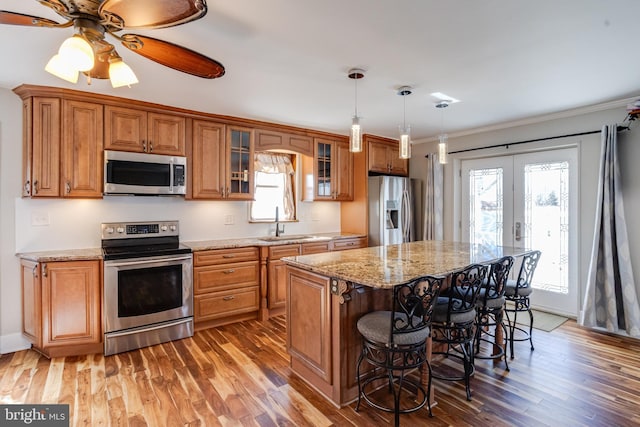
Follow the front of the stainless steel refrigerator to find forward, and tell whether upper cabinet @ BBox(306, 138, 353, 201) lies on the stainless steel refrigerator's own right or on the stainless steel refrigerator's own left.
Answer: on the stainless steel refrigerator's own right

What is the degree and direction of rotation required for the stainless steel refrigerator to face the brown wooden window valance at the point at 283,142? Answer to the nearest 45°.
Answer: approximately 90° to its right

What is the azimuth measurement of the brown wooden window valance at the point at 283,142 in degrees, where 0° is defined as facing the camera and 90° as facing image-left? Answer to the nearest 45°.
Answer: approximately 315°

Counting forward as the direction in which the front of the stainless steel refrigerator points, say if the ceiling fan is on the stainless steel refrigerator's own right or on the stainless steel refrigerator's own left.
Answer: on the stainless steel refrigerator's own right

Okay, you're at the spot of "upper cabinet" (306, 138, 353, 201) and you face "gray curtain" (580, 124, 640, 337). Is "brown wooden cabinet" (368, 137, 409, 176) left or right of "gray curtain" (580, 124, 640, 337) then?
left

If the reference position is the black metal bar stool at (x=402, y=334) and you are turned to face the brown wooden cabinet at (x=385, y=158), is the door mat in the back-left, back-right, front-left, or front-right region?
front-right

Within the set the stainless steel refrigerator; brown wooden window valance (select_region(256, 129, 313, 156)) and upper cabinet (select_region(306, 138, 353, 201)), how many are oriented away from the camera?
0

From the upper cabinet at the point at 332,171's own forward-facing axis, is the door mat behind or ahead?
ahead

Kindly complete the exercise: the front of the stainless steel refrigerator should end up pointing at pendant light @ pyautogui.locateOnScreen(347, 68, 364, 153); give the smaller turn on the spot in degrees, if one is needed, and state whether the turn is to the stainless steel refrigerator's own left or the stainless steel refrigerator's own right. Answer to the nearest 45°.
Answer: approximately 45° to the stainless steel refrigerator's own right

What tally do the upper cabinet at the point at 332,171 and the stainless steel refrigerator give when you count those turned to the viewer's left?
0

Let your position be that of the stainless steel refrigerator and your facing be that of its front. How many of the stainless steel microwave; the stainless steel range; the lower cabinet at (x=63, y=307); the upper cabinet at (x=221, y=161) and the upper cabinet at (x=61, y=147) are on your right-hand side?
5

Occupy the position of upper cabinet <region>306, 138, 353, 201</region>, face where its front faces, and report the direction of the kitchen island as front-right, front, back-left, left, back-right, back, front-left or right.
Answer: front-right

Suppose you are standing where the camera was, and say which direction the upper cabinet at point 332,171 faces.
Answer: facing the viewer and to the right of the viewer

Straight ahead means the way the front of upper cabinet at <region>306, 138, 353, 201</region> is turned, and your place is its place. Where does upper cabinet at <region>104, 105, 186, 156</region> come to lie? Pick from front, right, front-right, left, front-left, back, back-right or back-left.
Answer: right

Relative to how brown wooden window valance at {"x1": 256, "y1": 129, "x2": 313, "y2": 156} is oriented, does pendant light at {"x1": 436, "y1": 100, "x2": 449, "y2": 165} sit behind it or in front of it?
in front

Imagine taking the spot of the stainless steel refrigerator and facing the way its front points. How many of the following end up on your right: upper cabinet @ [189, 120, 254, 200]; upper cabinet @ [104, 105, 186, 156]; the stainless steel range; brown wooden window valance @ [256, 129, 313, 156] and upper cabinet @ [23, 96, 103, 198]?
5

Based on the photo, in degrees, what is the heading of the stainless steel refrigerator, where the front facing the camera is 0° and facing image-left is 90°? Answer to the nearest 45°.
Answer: approximately 315°

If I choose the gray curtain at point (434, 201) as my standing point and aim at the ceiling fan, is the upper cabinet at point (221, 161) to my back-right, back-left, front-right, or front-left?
front-right
